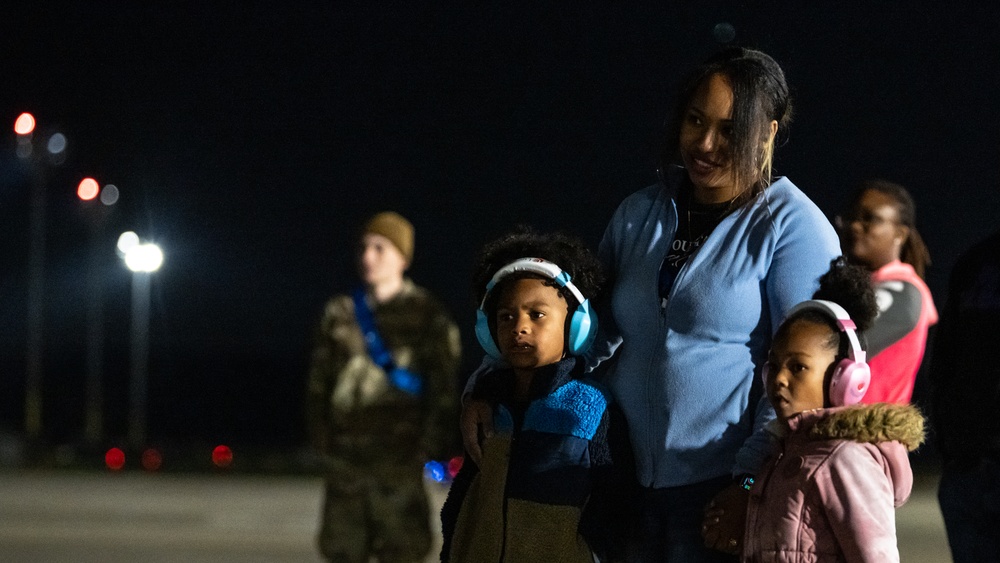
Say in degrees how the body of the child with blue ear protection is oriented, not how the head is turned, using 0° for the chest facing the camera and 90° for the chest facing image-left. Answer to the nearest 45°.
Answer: approximately 45°

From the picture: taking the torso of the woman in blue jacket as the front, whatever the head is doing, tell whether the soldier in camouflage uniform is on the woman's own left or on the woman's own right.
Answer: on the woman's own right

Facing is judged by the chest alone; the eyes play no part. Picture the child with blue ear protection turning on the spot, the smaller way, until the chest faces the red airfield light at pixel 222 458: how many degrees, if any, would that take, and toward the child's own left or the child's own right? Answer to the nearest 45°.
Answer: approximately 135° to the child's own right

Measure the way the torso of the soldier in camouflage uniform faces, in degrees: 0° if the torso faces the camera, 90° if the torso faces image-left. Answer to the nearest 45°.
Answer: approximately 45°

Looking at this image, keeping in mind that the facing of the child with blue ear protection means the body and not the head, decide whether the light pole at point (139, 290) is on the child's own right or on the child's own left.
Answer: on the child's own right

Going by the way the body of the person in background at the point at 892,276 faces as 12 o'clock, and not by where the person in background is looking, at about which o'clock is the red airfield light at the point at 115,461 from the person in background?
The red airfield light is roughly at 3 o'clock from the person in background.
